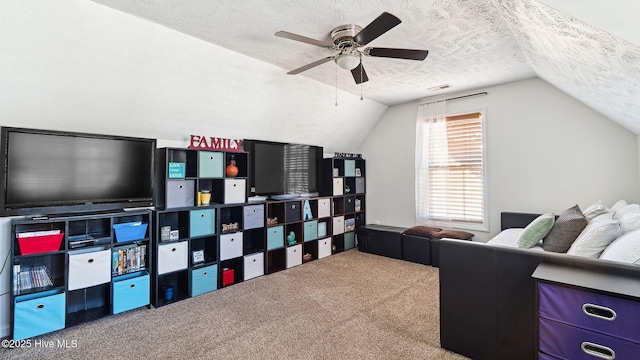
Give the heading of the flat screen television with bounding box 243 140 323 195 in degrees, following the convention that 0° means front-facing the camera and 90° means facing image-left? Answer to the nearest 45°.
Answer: approximately 315°

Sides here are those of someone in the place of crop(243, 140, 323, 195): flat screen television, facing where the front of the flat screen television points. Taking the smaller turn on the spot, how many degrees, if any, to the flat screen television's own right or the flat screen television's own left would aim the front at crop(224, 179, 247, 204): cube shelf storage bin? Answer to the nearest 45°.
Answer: approximately 90° to the flat screen television's own right

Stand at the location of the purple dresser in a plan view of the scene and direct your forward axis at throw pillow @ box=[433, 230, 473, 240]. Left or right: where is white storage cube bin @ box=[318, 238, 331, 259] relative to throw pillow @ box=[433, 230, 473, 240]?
left

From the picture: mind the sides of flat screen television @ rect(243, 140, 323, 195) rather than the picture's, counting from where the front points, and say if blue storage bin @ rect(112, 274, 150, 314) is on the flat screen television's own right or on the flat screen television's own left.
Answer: on the flat screen television's own right

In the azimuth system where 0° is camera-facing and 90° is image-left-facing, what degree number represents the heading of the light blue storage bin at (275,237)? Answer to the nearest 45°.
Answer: approximately 315°

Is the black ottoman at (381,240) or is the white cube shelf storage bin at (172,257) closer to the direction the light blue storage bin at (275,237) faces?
the black ottoman

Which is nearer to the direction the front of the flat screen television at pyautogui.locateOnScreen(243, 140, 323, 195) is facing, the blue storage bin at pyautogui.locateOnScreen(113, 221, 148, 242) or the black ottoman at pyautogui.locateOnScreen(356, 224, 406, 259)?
the black ottoman
